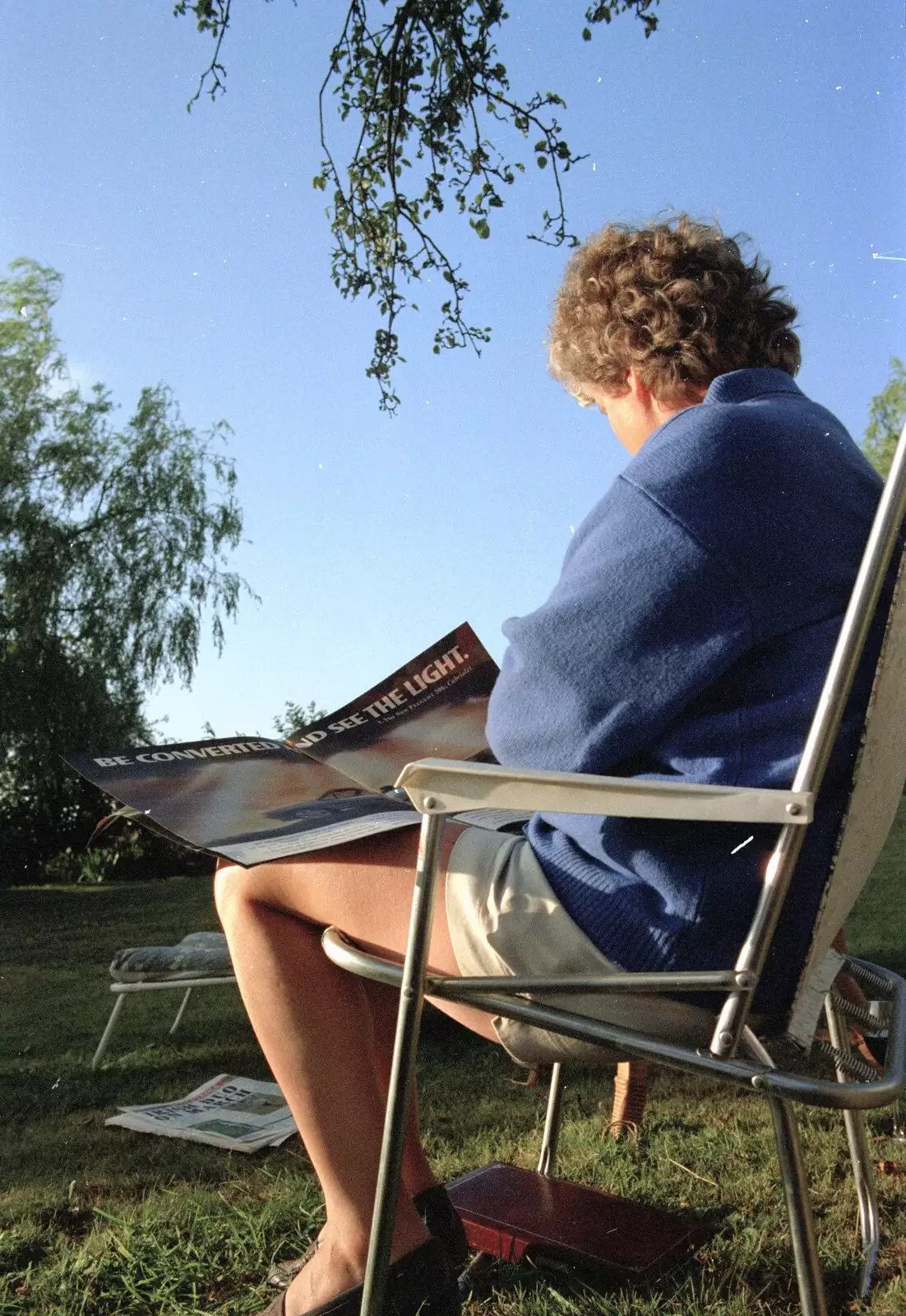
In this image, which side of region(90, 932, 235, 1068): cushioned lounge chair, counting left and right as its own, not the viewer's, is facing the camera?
left

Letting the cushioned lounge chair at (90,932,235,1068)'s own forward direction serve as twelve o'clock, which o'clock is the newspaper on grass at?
The newspaper on grass is roughly at 9 o'clock from the cushioned lounge chair.

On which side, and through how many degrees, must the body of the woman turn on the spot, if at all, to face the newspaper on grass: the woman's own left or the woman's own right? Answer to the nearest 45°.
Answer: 0° — they already face it

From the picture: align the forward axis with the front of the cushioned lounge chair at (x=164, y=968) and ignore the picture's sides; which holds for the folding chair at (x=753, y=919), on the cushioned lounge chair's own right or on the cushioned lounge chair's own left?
on the cushioned lounge chair's own left

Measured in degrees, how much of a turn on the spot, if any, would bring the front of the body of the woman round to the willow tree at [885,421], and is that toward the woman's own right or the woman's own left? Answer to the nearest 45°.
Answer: approximately 90° to the woman's own right

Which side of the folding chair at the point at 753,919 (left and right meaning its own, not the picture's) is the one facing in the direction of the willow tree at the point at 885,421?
right

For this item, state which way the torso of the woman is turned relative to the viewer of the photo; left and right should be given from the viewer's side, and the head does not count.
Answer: facing away from the viewer and to the left of the viewer

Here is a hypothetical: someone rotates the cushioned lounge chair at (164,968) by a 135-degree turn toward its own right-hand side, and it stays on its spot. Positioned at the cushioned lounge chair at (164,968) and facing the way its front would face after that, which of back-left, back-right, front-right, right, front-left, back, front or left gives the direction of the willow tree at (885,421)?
front-right

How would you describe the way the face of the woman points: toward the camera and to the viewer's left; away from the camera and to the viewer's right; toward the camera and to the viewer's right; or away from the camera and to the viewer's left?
away from the camera and to the viewer's left

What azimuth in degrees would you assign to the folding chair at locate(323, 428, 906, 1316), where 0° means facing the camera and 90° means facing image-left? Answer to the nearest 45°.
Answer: approximately 135°
